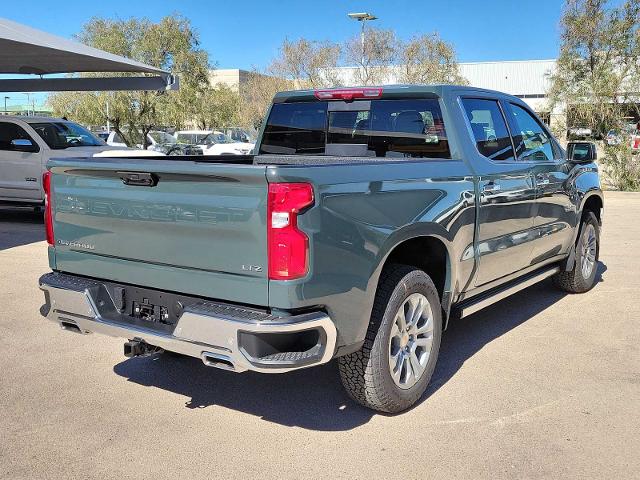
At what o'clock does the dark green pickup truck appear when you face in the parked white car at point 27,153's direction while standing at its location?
The dark green pickup truck is roughly at 1 o'clock from the parked white car.

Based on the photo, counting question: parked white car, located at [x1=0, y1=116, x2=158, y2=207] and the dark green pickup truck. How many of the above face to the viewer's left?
0

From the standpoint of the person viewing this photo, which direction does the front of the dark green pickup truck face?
facing away from the viewer and to the right of the viewer

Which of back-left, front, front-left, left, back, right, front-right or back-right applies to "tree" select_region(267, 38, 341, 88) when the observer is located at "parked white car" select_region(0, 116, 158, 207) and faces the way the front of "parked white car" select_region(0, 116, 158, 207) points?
left

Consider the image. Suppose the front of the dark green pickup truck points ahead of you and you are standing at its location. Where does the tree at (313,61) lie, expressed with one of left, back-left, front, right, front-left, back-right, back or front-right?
front-left

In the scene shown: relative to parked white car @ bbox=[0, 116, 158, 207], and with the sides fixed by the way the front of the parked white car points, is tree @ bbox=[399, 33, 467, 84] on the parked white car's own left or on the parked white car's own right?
on the parked white car's own left

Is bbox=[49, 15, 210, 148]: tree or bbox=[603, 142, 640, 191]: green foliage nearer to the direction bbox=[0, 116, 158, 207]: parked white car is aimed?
the green foliage

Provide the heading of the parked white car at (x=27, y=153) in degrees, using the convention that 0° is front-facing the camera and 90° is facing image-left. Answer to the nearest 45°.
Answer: approximately 315°

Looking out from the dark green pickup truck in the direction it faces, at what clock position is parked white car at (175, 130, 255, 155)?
The parked white car is roughly at 10 o'clock from the dark green pickup truck.

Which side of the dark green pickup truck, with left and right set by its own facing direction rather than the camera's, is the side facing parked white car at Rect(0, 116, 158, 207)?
left

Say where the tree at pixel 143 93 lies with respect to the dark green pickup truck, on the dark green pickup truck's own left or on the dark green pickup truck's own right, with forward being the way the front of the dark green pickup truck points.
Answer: on the dark green pickup truck's own left

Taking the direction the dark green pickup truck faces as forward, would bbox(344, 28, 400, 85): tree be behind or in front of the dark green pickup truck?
in front
